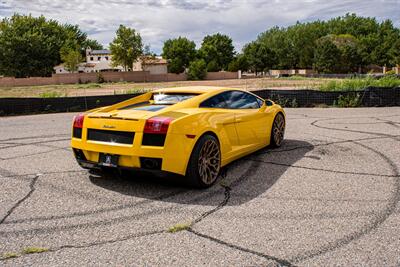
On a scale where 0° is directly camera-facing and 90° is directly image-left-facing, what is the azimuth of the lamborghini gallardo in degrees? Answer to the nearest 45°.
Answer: approximately 225°

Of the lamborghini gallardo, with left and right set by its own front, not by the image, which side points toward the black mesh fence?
front

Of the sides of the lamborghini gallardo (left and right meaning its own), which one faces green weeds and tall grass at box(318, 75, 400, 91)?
front
